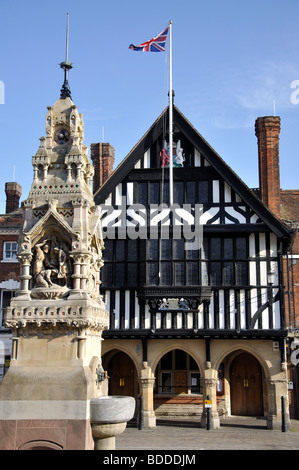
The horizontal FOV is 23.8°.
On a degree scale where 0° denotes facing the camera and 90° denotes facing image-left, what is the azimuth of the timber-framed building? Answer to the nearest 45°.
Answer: approximately 0°

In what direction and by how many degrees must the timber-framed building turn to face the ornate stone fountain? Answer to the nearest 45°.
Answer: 0° — it already faces it
